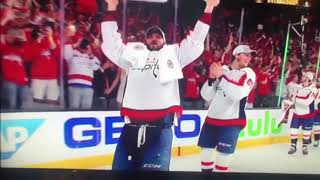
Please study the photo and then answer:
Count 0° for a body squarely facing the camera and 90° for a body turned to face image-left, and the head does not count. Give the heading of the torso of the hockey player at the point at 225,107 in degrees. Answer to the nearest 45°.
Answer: approximately 45°

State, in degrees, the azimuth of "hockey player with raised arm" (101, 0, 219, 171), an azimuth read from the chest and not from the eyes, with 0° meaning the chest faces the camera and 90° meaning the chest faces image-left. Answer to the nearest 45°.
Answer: approximately 0°

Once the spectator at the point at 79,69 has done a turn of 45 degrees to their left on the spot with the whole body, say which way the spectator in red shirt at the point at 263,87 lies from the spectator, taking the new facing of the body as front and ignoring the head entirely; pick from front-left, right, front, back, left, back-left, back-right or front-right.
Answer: front-left

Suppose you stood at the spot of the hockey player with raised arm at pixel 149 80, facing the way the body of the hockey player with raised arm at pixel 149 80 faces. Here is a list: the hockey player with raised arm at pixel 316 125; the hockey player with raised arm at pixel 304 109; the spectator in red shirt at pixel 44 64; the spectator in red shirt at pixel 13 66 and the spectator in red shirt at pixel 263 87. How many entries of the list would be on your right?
2

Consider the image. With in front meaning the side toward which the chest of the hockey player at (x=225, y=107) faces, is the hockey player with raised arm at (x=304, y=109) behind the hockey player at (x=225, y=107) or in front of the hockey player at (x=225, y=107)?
behind
